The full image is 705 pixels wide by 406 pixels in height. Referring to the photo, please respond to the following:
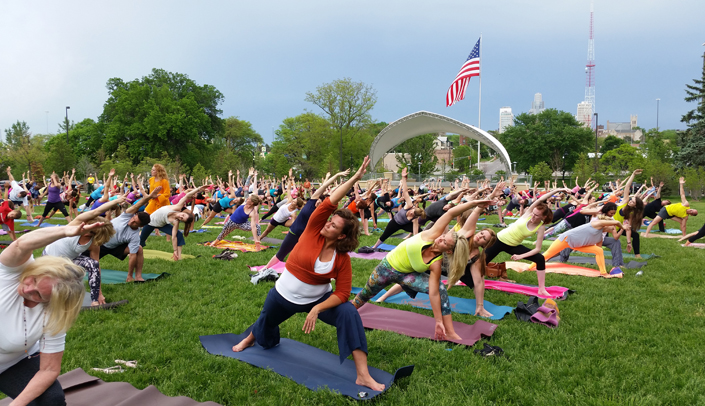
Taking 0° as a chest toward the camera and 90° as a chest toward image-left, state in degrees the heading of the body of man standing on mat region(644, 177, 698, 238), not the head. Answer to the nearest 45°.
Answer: approximately 0°

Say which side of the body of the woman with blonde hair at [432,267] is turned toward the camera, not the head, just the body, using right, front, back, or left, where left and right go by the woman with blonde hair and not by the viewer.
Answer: front

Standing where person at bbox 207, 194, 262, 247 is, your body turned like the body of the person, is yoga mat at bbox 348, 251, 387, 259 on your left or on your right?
on your left

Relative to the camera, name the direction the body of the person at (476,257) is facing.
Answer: toward the camera

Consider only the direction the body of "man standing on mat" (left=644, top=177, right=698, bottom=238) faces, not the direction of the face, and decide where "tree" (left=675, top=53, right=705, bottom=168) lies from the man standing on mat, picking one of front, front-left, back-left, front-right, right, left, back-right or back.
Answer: back

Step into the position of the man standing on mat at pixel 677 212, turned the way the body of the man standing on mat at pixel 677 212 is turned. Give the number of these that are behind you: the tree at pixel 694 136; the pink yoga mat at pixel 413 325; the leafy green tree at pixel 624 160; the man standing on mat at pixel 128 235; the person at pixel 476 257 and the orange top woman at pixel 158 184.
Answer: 2

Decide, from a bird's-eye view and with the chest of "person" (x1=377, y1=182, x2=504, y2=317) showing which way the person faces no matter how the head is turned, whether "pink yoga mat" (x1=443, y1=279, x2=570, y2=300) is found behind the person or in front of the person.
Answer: behind

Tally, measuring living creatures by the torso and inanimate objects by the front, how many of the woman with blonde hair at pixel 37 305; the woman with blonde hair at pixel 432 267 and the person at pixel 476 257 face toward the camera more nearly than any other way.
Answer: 3

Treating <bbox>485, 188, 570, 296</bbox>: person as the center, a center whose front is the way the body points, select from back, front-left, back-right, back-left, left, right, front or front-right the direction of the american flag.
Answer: back

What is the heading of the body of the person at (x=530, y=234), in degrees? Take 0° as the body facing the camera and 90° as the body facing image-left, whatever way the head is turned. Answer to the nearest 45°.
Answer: approximately 0°

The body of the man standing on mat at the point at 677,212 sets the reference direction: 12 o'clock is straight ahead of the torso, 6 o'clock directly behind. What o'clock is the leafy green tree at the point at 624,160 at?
The leafy green tree is roughly at 6 o'clock from the man standing on mat.

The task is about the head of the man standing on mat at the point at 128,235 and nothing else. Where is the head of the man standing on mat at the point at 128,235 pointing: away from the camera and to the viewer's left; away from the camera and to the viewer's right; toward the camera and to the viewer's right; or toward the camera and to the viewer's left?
toward the camera and to the viewer's left

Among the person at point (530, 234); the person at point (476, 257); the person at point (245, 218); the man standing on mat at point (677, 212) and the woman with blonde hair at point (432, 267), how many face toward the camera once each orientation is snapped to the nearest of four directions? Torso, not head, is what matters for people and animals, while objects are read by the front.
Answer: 5

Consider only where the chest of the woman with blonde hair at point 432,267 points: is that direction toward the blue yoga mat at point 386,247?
no

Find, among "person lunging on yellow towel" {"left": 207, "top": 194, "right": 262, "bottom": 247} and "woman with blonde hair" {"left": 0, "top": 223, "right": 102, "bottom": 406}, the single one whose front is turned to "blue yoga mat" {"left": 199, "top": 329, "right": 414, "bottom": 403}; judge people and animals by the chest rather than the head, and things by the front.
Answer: the person lunging on yellow towel

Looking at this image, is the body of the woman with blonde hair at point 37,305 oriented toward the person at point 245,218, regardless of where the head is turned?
no

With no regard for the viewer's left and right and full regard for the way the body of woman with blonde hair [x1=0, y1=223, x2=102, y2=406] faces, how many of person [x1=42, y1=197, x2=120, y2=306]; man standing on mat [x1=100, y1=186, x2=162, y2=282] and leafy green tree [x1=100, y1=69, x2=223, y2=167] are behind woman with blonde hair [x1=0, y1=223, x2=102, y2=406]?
3

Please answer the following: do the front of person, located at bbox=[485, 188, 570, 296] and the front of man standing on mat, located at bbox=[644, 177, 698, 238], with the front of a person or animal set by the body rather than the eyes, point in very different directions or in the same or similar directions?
same or similar directions

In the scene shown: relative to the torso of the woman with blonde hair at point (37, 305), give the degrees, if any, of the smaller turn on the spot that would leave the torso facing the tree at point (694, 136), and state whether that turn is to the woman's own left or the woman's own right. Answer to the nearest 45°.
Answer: approximately 90° to the woman's own left

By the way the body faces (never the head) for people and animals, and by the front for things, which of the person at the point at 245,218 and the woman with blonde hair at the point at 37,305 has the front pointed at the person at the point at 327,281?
the person at the point at 245,218

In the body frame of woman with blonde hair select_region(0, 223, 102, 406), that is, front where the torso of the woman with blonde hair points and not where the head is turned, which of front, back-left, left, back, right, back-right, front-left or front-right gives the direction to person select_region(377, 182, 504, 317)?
left

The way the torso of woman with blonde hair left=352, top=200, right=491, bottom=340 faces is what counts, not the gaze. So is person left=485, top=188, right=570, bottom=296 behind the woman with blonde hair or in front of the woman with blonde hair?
behind
